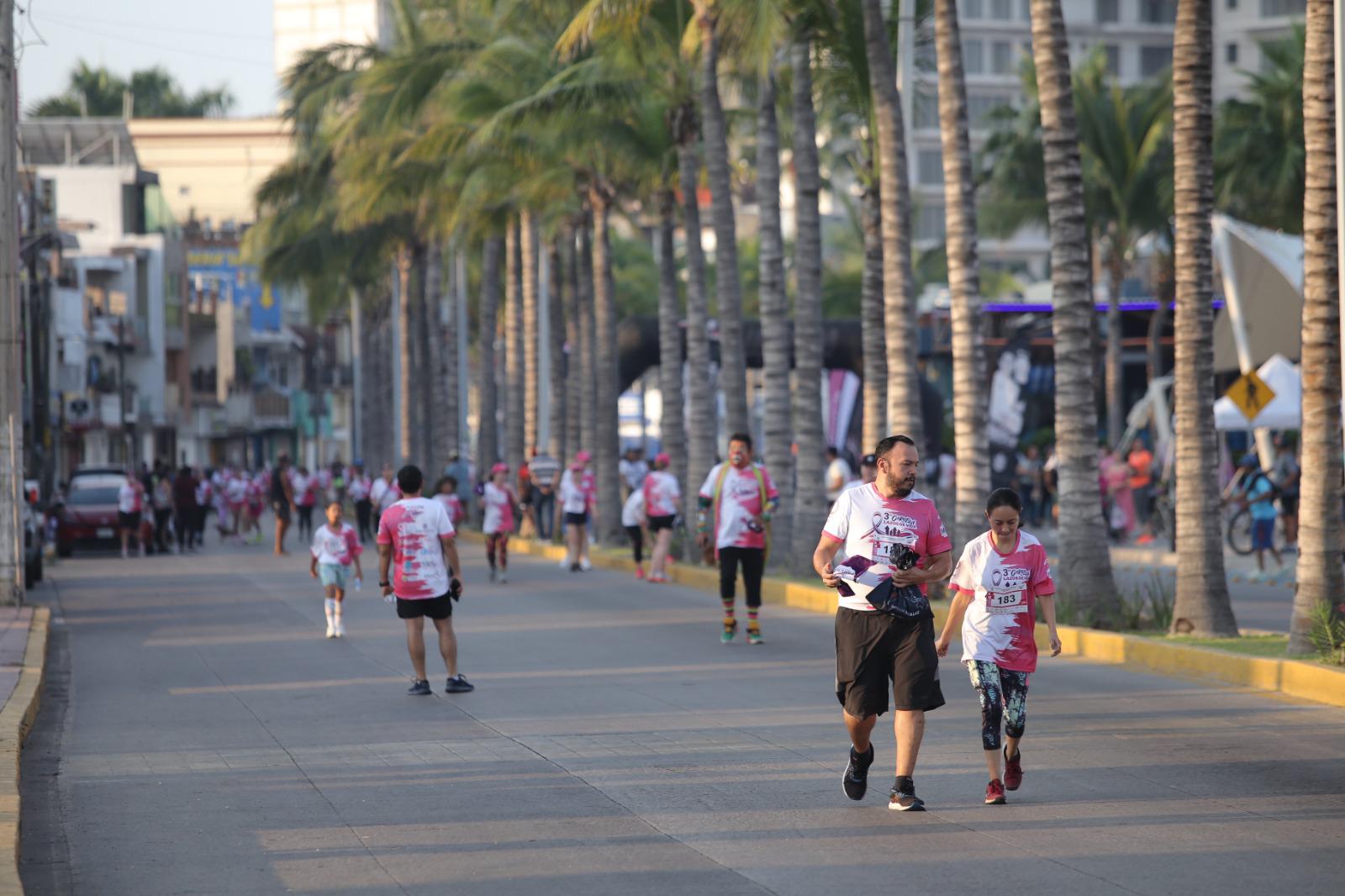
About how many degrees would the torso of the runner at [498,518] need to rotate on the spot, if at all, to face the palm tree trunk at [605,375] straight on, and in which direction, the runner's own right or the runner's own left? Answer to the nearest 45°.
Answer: approximately 180°

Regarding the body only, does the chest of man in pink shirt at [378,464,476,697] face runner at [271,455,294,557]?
yes

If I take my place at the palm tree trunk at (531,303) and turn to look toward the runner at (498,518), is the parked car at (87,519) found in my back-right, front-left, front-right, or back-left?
front-right

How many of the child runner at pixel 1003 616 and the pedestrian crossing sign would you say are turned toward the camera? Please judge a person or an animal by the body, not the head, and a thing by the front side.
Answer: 2

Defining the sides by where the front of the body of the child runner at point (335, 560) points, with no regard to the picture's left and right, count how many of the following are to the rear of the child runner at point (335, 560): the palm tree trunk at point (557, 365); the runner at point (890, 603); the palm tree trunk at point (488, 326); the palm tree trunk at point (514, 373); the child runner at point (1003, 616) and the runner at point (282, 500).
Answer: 4

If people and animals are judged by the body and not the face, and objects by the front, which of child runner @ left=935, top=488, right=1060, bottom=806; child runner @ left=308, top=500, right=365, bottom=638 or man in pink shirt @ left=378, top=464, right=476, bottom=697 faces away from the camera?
the man in pink shirt

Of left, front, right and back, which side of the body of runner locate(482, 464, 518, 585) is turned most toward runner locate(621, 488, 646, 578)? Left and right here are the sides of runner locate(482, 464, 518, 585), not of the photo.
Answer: left

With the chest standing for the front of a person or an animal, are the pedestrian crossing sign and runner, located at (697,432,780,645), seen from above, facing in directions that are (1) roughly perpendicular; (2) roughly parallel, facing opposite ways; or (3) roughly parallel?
roughly parallel

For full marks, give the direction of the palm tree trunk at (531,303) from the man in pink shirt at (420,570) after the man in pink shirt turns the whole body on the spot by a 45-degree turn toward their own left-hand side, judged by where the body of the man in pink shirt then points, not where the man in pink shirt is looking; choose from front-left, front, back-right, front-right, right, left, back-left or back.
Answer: front-right

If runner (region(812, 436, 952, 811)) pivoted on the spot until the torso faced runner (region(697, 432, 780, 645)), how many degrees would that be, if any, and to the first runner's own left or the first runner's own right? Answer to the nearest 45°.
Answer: approximately 180°

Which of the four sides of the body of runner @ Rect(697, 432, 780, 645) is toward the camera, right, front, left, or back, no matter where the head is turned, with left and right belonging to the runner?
front

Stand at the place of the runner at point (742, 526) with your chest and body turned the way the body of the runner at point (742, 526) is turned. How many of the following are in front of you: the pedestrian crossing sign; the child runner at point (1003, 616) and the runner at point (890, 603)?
2

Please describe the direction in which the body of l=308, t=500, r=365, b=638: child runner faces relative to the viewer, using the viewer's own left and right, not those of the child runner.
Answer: facing the viewer

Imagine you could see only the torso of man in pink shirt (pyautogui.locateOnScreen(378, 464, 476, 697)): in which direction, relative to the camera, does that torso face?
away from the camera

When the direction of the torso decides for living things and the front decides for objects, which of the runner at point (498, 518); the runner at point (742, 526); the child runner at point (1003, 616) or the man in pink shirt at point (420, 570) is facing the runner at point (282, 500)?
the man in pink shirt

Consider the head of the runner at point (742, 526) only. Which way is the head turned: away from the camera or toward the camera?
toward the camera

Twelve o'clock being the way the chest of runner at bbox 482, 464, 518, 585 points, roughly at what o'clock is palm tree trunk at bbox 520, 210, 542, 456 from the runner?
The palm tree trunk is roughly at 6 o'clock from the runner.

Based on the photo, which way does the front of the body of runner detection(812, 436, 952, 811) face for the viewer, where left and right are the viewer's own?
facing the viewer

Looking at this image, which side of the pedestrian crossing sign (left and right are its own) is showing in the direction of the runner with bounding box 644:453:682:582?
right
